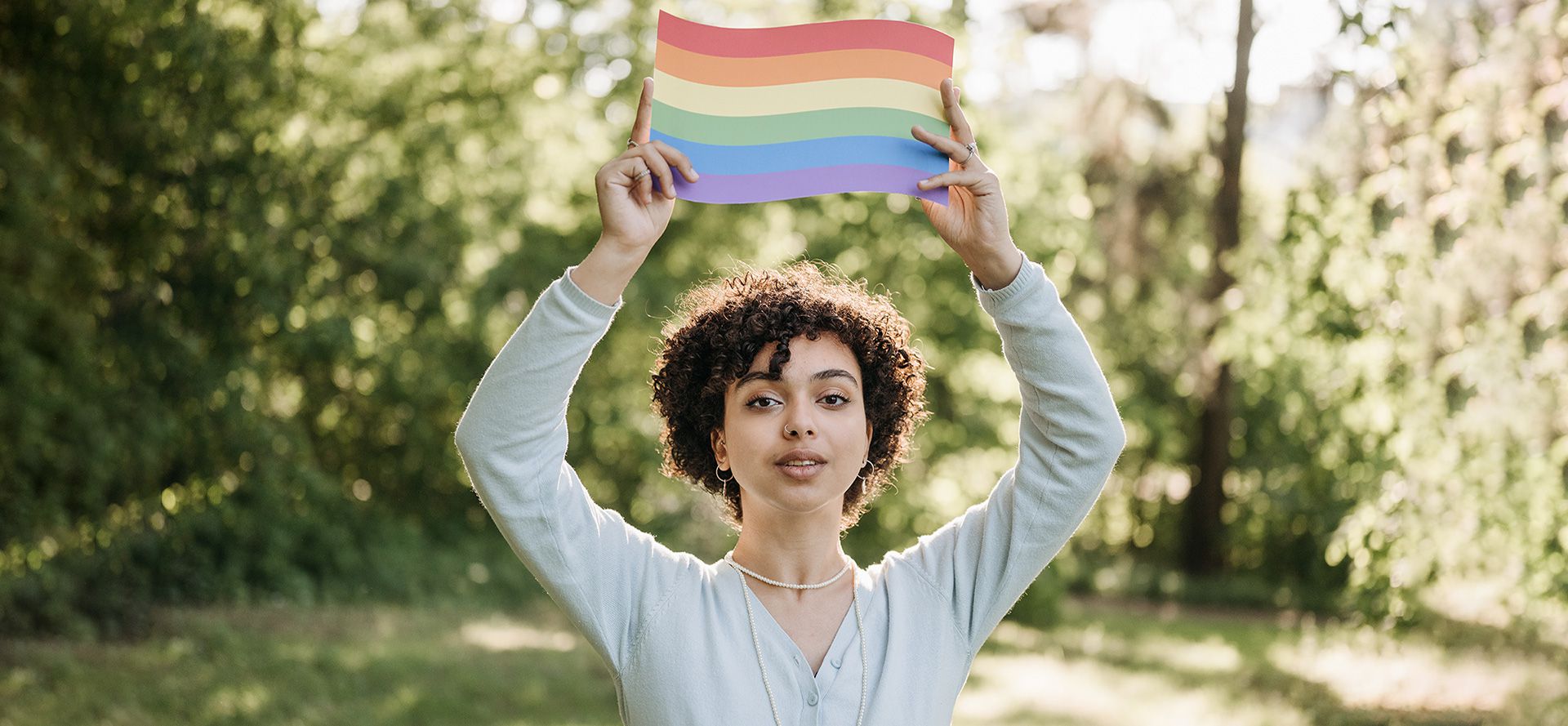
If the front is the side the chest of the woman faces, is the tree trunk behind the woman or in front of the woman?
behind

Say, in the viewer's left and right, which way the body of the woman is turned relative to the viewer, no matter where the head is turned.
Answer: facing the viewer
